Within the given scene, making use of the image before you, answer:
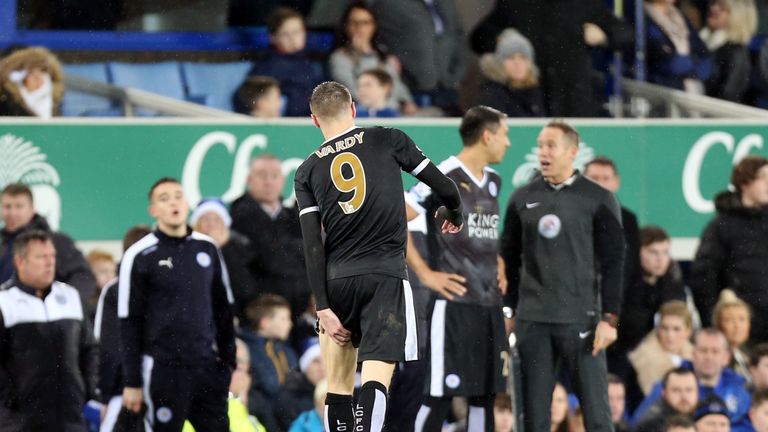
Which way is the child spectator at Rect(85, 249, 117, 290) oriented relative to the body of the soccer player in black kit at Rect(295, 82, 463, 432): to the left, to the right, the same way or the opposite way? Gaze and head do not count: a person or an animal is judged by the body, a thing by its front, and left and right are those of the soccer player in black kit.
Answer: the opposite way

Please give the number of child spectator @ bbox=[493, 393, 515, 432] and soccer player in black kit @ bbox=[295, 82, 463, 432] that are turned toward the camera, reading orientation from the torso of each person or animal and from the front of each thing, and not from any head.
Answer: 1

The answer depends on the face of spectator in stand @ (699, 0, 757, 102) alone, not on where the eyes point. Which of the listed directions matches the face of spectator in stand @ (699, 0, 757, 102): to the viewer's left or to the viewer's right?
to the viewer's left

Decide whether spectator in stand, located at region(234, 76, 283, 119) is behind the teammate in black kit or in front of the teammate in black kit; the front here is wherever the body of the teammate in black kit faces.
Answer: behind

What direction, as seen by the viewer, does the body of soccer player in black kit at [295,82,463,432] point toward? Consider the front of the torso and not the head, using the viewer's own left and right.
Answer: facing away from the viewer

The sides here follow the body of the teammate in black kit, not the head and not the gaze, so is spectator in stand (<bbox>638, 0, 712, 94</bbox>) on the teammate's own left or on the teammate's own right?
on the teammate's own left
